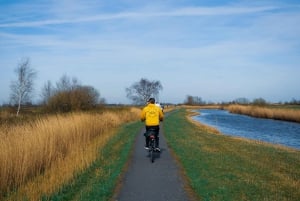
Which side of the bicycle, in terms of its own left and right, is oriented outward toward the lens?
back
